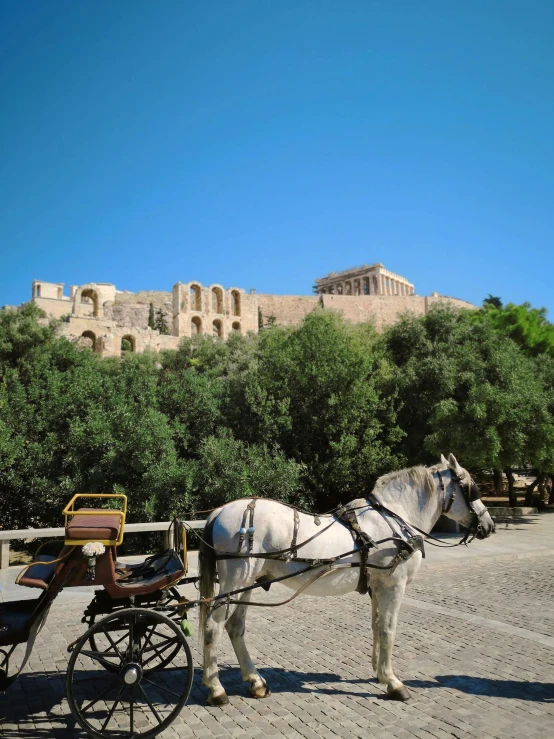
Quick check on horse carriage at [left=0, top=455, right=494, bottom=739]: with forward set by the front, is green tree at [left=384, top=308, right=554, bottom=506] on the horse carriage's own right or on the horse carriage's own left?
on the horse carriage's own left

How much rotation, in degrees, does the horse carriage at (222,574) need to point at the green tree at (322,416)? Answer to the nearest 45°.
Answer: approximately 90° to its left

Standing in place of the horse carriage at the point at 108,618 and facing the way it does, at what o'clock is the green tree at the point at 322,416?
The green tree is roughly at 10 o'clock from the horse carriage.

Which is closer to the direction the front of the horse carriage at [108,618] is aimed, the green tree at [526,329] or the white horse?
the white horse

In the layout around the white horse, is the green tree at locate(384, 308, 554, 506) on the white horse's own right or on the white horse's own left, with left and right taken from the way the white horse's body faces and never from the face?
on the white horse's own left

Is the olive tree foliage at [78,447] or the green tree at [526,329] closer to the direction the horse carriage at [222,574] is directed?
the green tree

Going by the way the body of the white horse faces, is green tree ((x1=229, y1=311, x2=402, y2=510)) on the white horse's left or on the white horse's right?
on the white horse's left

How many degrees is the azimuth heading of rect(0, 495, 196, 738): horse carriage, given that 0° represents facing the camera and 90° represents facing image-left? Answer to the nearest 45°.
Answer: approximately 270°

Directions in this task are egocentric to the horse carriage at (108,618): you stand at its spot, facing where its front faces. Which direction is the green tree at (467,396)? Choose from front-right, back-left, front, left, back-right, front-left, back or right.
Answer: front-left

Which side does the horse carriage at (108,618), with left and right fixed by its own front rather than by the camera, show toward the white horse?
front

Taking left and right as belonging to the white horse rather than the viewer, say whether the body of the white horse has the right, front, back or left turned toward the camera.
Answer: right

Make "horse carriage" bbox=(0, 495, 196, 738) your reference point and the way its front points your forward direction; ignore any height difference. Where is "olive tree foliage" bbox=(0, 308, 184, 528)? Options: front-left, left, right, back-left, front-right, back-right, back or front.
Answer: left

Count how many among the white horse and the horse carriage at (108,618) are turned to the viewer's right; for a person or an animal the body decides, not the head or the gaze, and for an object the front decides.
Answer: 2

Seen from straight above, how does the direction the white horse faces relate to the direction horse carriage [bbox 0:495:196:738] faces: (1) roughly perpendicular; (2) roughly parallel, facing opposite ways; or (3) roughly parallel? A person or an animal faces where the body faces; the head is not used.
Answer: roughly parallel
